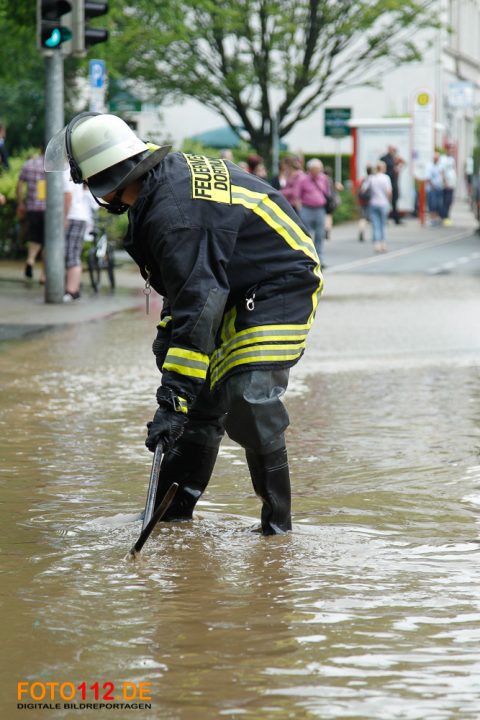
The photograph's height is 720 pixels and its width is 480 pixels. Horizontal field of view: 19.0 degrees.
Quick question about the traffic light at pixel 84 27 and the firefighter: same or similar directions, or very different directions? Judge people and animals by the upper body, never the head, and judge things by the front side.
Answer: very different directions

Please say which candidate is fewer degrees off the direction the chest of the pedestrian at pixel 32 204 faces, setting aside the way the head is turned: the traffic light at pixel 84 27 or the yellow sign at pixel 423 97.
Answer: the yellow sign

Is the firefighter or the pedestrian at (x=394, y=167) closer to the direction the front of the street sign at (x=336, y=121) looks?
the firefighter

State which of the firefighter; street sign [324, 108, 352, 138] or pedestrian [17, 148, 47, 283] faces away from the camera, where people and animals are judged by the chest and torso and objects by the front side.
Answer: the pedestrian

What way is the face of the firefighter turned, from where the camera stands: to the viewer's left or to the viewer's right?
to the viewer's left

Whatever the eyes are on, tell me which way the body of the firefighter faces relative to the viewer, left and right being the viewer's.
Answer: facing to the left of the viewer

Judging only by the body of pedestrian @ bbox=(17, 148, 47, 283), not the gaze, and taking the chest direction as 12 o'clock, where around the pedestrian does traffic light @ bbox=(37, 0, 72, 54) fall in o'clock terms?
The traffic light is roughly at 6 o'clock from the pedestrian.

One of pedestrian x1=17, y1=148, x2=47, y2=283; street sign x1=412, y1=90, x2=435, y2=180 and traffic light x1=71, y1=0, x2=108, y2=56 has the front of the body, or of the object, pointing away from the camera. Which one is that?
the pedestrian

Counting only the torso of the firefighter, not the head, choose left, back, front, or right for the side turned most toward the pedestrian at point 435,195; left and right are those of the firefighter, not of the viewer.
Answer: right

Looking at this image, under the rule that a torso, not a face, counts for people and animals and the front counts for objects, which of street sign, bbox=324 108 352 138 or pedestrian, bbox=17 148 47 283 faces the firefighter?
the street sign
